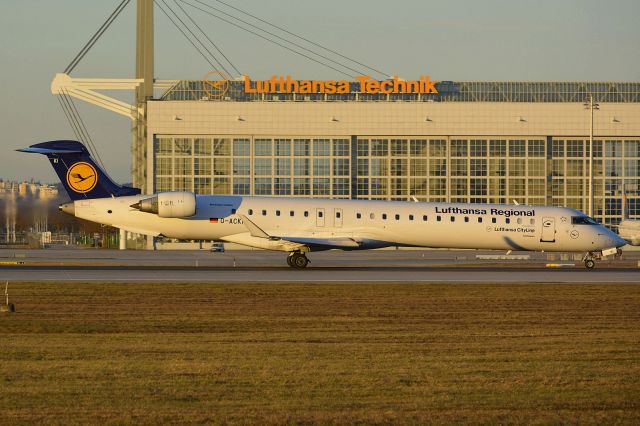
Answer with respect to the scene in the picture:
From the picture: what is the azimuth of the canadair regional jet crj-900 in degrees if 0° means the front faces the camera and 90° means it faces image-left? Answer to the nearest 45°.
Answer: approximately 270°
